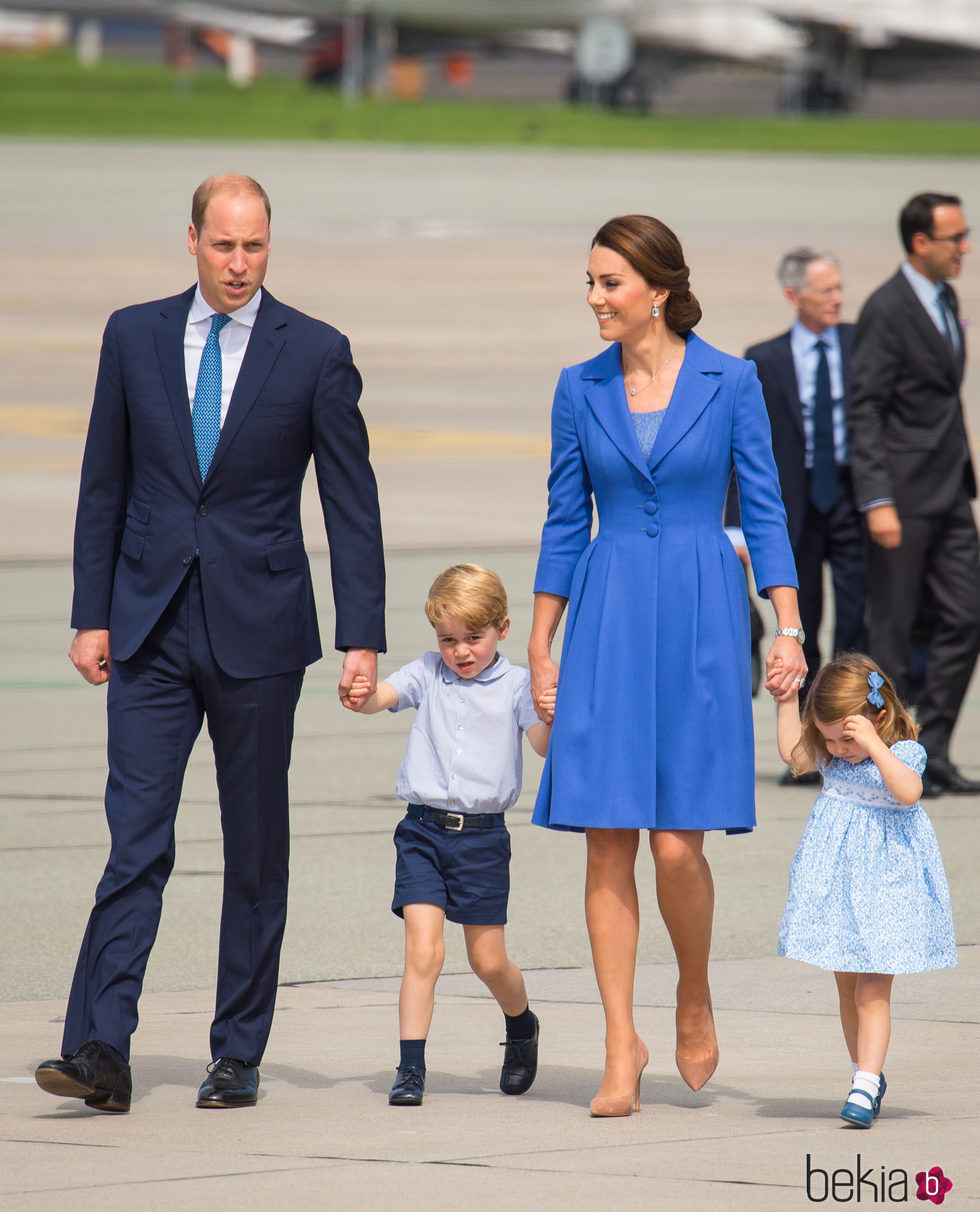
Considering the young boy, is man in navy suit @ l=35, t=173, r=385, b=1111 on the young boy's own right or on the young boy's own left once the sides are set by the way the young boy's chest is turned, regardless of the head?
on the young boy's own right

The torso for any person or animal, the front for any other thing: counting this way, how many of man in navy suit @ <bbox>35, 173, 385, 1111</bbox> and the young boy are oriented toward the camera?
2

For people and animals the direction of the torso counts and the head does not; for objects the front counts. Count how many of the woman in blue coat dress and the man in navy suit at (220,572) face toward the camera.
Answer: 2

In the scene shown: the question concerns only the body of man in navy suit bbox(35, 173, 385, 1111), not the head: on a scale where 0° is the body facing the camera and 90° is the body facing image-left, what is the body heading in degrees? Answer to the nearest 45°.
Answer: approximately 0°

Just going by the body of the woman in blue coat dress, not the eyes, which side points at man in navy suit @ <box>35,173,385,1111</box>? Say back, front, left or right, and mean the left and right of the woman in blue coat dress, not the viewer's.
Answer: right

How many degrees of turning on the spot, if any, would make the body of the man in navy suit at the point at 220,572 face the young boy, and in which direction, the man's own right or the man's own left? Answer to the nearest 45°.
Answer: approximately 90° to the man's own left

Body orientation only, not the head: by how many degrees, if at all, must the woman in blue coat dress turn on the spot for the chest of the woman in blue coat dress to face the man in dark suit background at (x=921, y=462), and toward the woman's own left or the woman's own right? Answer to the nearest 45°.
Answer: approximately 180°

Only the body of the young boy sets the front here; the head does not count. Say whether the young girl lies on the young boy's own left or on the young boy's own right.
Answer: on the young boy's own left
